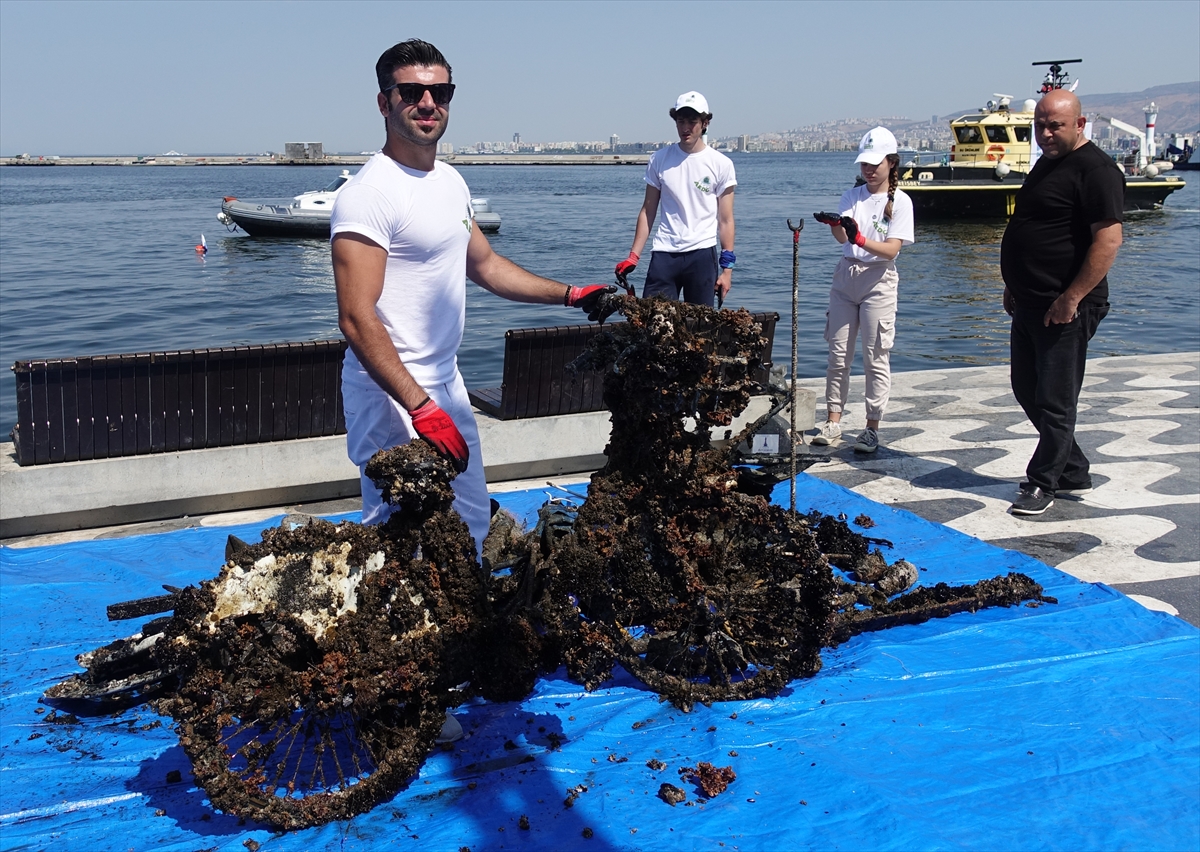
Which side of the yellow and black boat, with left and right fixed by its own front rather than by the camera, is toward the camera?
left

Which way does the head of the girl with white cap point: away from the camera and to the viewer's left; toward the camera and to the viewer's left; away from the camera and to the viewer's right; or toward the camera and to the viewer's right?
toward the camera and to the viewer's left

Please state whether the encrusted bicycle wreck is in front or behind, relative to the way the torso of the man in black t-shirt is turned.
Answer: in front

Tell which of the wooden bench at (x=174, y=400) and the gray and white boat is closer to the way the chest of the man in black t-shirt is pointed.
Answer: the wooden bench

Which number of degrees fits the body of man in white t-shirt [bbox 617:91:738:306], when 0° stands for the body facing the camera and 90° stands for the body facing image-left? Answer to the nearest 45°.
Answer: approximately 0°

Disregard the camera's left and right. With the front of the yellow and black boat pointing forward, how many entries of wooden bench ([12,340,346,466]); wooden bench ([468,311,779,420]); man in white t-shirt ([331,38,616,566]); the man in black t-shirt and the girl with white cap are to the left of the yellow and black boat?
5

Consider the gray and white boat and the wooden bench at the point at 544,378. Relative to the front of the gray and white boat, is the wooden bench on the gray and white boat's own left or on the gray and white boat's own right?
on the gray and white boat's own left

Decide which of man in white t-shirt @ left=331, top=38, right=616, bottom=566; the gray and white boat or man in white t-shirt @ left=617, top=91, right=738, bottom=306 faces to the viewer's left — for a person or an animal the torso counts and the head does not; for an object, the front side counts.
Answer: the gray and white boat

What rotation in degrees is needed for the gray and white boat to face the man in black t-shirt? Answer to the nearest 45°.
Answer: approximately 90° to its left

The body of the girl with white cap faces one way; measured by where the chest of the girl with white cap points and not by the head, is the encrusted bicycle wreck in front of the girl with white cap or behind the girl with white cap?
in front

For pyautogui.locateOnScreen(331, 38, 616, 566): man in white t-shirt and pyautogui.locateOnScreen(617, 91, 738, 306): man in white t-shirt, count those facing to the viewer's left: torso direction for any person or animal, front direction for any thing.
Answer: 0
